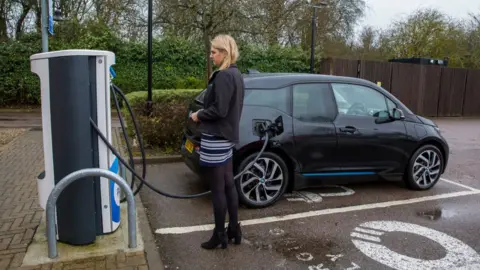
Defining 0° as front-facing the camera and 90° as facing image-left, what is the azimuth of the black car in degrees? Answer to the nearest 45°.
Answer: approximately 225°

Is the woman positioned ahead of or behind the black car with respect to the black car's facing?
behind

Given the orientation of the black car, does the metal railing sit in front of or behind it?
behind

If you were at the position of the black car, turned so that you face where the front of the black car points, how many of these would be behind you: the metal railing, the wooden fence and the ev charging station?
2

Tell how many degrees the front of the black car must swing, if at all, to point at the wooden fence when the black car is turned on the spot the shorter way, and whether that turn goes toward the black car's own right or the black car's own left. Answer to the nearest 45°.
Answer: approximately 45° to the black car's own left

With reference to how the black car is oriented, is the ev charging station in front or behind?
behind

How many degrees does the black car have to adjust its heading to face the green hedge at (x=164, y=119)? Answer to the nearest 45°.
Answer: approximately 90° to its left
